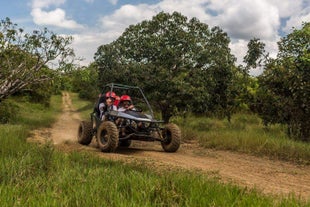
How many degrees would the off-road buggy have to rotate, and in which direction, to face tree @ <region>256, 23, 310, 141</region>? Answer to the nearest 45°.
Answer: approximately 45° to its left

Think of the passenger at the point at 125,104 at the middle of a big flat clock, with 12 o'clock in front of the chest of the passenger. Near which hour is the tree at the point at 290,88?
The tree is roughly at 10 o'clock from the passenger.

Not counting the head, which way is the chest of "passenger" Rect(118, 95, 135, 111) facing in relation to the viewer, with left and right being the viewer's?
facing the viewer and to the right of the viewer

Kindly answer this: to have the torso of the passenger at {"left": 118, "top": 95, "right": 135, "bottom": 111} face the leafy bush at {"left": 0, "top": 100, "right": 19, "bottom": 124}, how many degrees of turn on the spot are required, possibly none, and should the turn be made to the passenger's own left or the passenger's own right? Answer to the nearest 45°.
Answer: approximately 180°

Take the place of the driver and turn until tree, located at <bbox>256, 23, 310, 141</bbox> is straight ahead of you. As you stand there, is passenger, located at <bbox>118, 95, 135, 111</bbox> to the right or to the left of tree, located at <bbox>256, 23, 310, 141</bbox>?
right

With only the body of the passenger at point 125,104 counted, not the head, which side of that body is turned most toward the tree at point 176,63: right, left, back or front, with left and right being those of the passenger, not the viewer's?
left

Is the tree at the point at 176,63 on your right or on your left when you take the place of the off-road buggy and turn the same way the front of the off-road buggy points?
on your left
